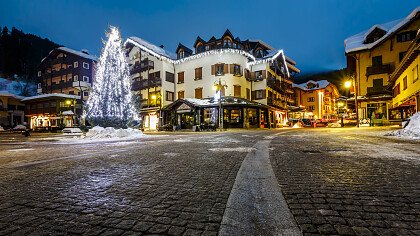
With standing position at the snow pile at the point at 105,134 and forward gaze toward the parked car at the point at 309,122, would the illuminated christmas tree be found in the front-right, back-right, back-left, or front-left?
front-left

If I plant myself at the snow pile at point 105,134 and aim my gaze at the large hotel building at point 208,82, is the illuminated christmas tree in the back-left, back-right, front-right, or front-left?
front-left

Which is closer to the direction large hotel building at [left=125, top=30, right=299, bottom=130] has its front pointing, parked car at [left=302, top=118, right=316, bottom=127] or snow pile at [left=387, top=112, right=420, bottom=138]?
the snow pile

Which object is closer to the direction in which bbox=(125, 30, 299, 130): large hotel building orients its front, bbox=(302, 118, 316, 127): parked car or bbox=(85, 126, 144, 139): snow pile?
the snow pile

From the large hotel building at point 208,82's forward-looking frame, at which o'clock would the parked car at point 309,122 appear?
The parked car is roughly at 9 o'clock from the large hotel building.

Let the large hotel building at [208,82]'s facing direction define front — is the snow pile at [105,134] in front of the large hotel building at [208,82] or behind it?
in front

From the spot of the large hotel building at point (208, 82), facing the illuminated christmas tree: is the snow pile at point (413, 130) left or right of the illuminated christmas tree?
left

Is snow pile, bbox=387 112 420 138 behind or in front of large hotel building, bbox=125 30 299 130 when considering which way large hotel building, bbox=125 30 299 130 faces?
in front

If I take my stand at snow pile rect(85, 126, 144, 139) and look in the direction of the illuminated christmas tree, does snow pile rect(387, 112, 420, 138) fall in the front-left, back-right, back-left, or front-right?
back-right

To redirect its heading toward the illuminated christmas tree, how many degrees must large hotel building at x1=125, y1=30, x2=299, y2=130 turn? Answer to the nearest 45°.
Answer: approximately 45° to its right

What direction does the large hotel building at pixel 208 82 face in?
toward the camera
